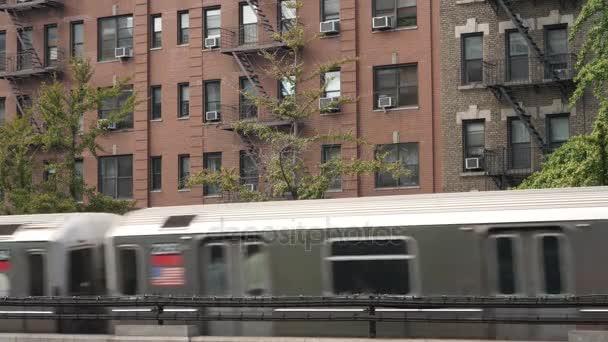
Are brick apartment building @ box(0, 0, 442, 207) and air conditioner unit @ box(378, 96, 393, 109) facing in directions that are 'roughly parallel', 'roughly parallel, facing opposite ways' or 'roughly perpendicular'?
roughly parallel

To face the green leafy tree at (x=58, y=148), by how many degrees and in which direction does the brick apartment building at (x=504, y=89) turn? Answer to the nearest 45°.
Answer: approximately 90° to its right

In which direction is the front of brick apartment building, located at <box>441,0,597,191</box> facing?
toward the camera

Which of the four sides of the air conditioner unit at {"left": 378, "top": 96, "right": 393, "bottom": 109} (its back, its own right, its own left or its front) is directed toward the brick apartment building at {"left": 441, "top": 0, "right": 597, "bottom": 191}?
left

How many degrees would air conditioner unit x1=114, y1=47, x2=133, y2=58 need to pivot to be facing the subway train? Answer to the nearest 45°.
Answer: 0° — it already faces it

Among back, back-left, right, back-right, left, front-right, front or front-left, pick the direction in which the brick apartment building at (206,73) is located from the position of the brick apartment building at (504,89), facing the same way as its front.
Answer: right

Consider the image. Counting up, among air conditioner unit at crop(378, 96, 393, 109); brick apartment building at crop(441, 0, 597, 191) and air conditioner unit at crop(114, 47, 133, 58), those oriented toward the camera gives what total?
3

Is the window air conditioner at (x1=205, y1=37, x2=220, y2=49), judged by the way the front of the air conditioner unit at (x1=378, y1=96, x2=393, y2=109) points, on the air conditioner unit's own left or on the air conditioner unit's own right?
on the air conditioner unit's own right

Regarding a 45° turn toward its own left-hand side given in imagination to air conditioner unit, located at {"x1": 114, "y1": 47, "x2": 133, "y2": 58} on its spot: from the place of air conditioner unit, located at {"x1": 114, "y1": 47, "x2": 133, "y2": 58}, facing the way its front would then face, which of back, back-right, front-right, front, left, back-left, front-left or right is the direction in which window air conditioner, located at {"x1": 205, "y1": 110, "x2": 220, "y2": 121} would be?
front

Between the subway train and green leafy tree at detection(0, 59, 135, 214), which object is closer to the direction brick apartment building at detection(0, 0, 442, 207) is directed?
the subway train

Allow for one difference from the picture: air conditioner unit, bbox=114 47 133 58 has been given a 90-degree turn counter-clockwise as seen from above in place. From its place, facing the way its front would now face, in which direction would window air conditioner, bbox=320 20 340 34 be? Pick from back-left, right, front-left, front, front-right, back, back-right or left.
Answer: front-right

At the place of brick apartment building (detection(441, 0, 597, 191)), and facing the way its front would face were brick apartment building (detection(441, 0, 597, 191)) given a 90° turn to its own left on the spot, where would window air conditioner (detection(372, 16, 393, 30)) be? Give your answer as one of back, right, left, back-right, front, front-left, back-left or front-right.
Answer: back

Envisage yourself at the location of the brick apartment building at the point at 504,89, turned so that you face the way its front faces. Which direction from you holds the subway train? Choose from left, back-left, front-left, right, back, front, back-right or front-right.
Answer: front

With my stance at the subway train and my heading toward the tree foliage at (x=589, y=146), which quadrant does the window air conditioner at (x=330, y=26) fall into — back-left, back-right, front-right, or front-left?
front-left

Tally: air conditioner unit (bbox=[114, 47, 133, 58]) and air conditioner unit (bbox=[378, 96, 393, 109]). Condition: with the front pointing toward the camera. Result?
2

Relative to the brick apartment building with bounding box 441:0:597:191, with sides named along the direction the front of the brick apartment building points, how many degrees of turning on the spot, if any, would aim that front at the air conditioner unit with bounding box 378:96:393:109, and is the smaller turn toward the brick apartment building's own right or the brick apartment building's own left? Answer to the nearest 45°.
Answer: approximately 90° to the brick apartment building's own right
